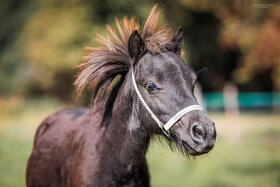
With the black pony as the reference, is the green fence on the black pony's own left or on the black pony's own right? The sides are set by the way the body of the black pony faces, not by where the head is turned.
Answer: on the black pony's own left

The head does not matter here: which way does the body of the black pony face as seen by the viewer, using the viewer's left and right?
facing the viewer and to the right of the viewer
